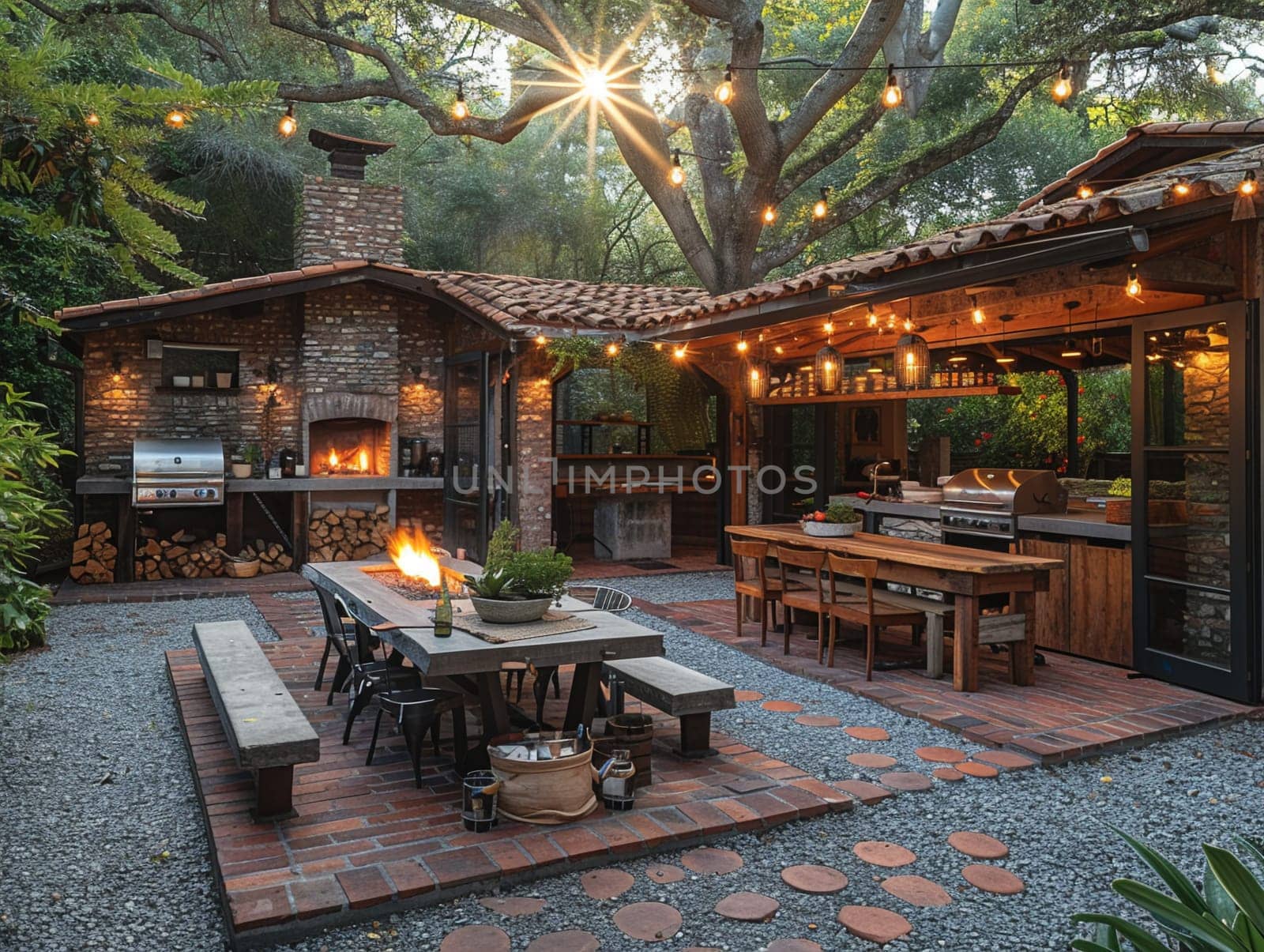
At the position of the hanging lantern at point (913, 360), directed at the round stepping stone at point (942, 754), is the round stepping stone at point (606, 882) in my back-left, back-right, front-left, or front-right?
front-right

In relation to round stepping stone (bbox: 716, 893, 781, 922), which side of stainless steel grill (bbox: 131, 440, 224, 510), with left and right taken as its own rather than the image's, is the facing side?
front

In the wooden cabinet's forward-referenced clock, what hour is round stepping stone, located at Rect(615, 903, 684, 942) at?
The round stepping stone is roughly at 11 o'clock from the wooden cabinet.

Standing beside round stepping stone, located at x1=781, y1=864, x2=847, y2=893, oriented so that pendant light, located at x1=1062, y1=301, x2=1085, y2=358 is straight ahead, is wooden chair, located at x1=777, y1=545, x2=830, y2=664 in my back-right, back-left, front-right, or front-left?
front-left

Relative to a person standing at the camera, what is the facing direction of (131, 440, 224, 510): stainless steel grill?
facing the viewer

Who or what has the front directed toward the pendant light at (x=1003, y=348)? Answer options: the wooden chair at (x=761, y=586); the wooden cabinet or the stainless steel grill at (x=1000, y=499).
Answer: the wooden chair

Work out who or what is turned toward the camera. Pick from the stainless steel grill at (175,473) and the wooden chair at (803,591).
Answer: the stainless steel grill

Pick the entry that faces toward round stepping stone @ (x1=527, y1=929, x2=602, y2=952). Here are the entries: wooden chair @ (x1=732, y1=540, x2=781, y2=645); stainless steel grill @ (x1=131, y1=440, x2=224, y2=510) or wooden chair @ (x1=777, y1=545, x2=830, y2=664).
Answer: the stainless steel grill

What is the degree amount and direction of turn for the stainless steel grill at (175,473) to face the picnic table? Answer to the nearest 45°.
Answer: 0° — it already faces it

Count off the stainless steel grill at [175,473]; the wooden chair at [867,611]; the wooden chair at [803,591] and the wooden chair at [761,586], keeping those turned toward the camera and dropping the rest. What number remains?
1

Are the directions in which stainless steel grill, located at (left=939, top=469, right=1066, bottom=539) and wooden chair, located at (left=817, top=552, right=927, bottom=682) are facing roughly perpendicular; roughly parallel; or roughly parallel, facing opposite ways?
roughly parallel, facing opposite ways

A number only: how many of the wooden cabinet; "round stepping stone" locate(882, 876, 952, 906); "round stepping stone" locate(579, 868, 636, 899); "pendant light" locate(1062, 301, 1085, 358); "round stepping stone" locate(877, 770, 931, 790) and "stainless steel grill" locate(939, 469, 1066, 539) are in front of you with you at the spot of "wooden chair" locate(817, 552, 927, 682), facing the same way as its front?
3

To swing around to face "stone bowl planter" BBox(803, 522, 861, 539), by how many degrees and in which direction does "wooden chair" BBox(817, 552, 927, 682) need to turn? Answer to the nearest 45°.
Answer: approximately 45° to its left

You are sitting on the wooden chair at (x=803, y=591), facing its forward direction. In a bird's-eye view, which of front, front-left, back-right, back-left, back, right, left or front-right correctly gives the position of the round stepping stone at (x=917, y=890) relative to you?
back-right

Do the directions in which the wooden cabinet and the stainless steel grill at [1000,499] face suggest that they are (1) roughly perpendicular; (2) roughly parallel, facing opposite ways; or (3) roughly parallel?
roughly parallel

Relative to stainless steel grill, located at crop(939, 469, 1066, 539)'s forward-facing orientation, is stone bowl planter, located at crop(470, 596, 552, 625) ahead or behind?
ahead

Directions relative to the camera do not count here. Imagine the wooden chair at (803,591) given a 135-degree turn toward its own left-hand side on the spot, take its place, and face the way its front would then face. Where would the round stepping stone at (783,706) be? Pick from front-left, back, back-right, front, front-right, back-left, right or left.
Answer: left

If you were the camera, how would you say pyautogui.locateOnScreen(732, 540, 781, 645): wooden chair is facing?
facing away from the viewer and to the right of the viewer
